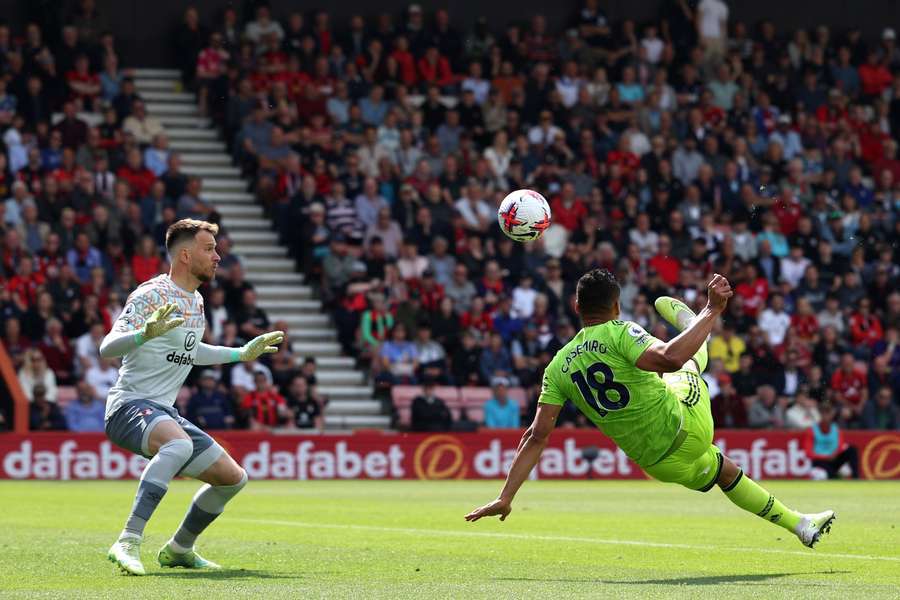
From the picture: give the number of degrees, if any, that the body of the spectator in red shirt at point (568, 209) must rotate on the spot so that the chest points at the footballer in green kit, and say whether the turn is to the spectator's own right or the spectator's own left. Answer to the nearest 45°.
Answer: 0° — they already face them

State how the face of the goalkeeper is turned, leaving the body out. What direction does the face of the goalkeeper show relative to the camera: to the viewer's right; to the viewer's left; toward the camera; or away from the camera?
to the viewer's right

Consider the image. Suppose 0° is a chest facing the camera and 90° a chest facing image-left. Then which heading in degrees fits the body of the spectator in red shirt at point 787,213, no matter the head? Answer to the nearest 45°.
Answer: approximately 0°

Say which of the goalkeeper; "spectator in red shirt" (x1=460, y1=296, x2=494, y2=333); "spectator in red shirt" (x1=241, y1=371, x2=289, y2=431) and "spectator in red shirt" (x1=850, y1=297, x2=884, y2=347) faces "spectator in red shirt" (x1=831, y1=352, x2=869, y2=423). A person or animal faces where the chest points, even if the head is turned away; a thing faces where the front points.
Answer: "spectator in red shirt" (x1=850, y1=297, x2=884, y2=347)

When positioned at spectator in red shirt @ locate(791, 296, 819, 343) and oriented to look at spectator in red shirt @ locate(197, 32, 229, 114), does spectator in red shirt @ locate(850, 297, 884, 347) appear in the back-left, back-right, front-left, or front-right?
back-right

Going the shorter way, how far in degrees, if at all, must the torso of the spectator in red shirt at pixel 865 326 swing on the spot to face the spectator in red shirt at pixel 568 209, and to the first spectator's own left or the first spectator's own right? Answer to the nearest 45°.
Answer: approximately 90° to the first spectator's own right

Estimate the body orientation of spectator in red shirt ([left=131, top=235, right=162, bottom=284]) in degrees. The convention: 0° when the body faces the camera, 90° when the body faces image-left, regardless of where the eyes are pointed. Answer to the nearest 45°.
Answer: approximately 0°

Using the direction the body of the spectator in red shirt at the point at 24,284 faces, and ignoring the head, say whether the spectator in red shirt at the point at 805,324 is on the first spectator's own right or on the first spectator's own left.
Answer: on the first spectator's own left

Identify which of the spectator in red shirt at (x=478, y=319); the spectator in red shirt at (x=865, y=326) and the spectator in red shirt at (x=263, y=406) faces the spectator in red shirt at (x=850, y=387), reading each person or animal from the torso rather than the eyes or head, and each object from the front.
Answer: the spectator in red shirt at (x=865, y=326)
